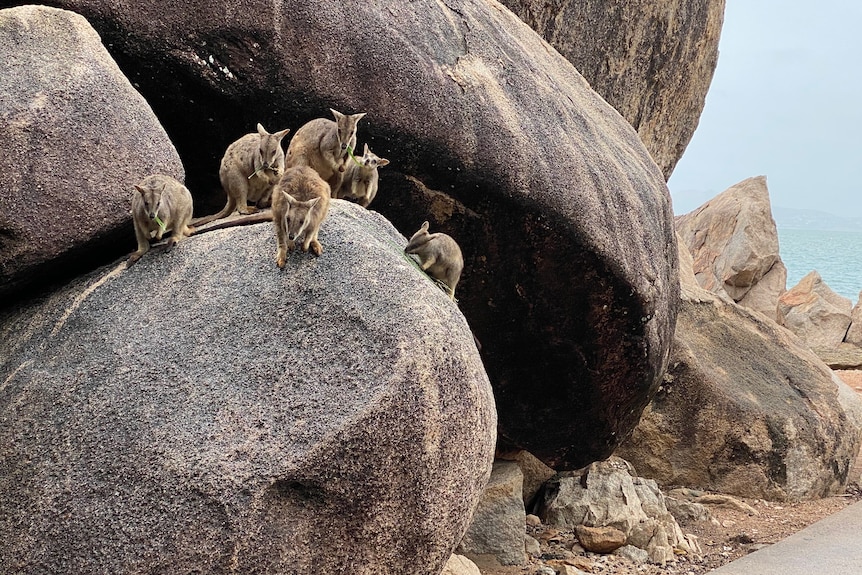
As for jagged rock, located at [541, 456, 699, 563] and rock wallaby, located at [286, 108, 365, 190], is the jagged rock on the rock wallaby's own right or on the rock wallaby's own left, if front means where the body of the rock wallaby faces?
on the rock wallaby's own left

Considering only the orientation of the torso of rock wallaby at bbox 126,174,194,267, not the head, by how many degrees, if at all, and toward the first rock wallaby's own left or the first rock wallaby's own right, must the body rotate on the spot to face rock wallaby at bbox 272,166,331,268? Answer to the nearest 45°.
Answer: approximately 90° to the first rock wallaby's own left

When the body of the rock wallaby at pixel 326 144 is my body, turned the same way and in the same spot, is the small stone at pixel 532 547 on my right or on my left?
on my left

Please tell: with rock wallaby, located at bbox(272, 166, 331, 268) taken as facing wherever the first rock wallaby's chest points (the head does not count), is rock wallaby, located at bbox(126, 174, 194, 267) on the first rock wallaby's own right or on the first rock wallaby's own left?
on the first rock wallaby's own right

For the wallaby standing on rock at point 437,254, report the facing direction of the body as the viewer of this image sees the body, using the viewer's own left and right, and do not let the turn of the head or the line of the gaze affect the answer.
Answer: facing to the left of the viewer

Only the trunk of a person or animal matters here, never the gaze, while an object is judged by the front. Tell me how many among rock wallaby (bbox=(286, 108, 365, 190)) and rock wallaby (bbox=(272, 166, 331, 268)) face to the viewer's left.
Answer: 0

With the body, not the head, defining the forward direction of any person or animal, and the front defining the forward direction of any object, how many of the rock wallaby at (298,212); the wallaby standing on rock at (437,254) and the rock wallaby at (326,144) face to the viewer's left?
1

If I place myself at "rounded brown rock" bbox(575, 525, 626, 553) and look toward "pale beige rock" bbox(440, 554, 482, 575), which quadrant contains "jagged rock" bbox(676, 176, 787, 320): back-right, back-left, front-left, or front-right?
back-right

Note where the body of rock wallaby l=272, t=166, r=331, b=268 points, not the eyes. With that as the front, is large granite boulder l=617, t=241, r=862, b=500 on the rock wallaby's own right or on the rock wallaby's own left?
on the rock wallaby's own left
